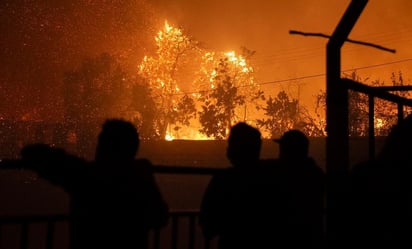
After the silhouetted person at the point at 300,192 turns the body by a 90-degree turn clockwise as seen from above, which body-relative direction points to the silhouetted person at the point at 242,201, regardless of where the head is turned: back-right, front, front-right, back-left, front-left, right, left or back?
back-left

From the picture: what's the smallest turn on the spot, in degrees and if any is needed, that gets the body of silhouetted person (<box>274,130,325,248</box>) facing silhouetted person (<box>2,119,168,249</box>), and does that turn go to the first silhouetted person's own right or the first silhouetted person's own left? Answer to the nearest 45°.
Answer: approximately 45° to the first silhouetted person's own left

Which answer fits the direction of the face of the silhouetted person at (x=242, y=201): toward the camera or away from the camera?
away from the camera

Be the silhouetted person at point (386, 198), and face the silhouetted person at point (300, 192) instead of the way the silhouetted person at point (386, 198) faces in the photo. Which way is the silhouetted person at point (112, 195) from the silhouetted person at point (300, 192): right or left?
left
